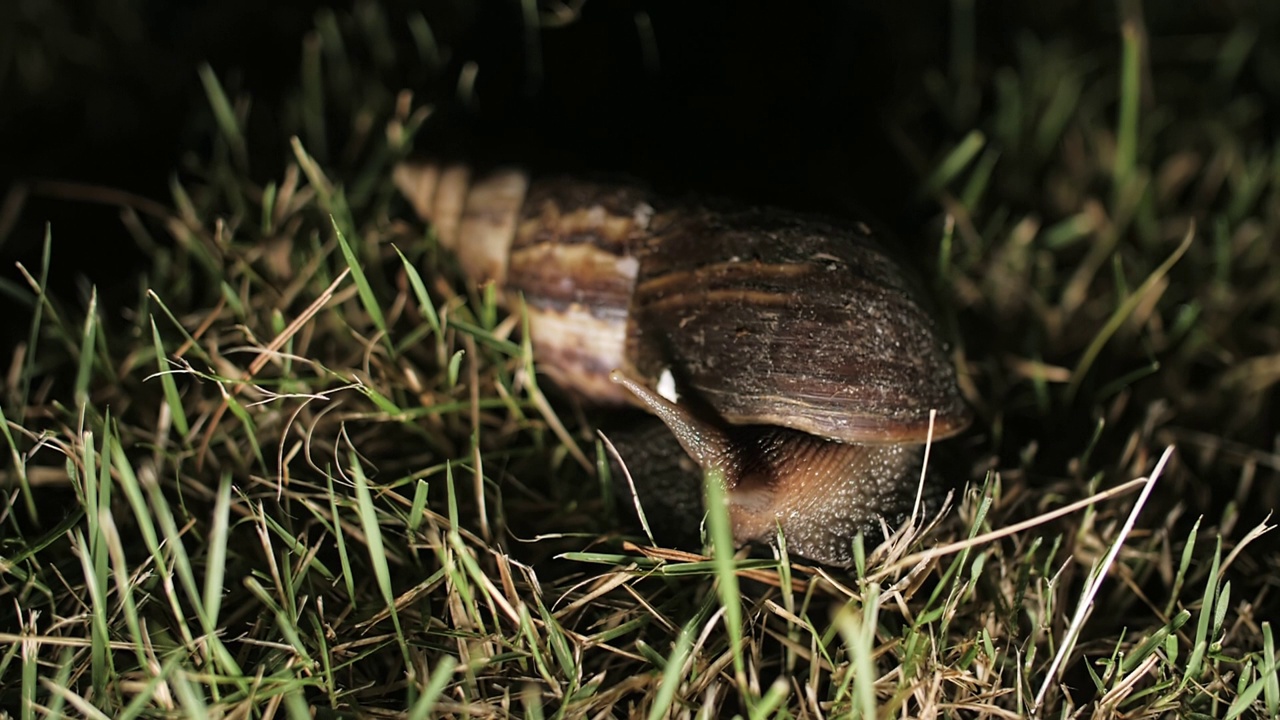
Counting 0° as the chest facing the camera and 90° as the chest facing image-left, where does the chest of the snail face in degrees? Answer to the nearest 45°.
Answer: approximately 45°
